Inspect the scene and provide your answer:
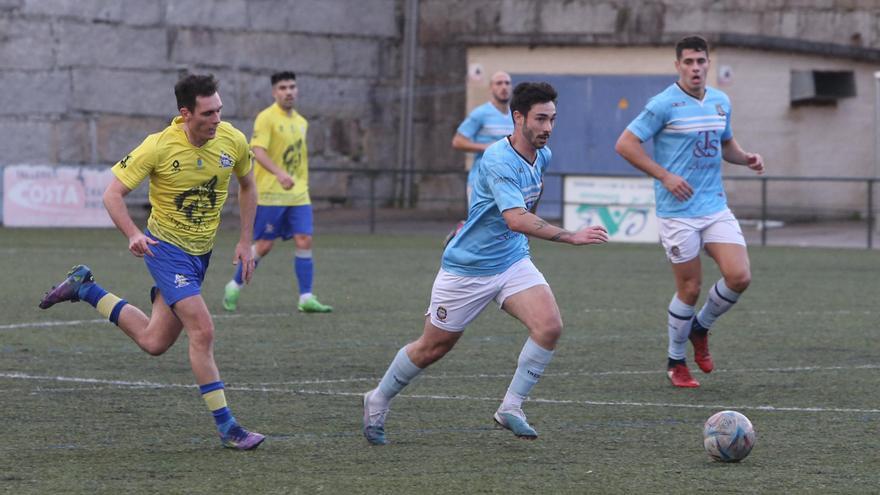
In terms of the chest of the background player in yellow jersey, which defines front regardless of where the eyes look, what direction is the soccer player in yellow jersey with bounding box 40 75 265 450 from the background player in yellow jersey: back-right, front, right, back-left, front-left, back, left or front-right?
front-right

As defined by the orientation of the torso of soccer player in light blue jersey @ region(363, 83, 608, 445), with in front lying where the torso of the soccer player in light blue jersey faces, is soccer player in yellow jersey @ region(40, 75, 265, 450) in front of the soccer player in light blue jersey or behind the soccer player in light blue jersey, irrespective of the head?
behind

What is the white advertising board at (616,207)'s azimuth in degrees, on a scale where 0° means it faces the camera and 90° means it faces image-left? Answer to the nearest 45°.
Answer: approximately 0°

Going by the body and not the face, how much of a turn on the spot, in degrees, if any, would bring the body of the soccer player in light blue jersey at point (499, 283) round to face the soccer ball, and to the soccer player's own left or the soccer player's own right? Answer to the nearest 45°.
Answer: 0° — they already face it

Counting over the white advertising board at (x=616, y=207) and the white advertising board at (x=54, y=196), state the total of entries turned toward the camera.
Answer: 2

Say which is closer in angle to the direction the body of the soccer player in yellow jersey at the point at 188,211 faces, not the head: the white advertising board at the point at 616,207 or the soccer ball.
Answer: the soccer ball

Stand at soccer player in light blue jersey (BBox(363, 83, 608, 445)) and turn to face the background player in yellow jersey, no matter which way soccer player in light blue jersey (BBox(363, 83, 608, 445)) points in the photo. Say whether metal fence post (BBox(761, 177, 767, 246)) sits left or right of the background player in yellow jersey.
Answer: right

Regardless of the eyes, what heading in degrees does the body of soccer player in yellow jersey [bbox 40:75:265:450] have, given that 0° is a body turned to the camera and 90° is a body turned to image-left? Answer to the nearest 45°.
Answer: approximately 315°
